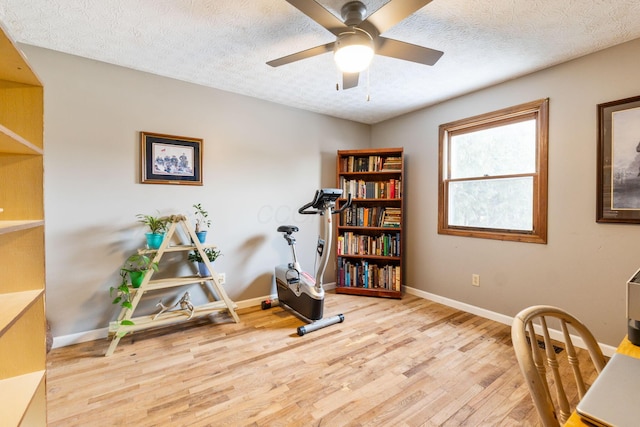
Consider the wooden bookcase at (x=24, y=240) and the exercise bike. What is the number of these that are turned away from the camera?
0

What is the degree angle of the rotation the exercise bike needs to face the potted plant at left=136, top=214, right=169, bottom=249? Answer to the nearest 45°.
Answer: approximately 135° to its right

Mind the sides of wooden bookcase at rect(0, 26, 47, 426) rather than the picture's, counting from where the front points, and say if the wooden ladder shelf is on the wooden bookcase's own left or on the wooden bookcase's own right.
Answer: on the wooden bookcase's own left

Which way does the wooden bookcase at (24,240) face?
to the viewer's right

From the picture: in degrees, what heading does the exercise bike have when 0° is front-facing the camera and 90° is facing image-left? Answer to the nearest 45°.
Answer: approximately 315°

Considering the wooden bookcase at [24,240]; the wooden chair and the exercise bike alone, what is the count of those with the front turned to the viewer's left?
0

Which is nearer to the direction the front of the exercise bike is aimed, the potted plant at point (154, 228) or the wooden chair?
the wooden chair

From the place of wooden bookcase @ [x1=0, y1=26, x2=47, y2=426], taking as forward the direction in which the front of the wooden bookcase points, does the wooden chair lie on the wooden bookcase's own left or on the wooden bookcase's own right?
on the wooden bookcase's own right

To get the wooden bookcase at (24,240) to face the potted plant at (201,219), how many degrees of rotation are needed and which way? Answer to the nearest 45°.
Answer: approximately 45° to its left
